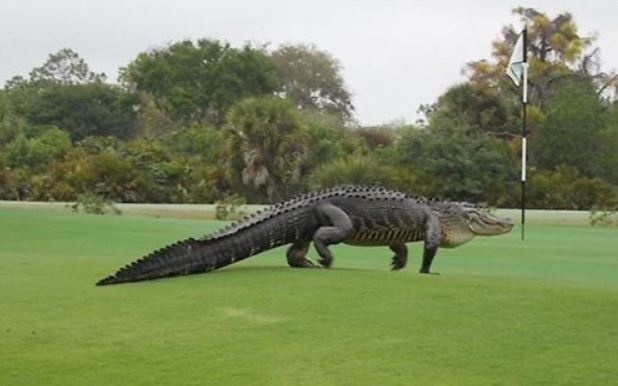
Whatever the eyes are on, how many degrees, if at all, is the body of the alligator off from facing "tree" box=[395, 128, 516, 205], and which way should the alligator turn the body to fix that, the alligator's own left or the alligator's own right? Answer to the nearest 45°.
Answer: approximately 90° to the alligator's own left

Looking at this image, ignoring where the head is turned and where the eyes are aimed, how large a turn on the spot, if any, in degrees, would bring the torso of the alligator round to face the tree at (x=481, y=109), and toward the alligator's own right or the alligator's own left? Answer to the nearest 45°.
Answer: approximately 90° to the alligator's own left

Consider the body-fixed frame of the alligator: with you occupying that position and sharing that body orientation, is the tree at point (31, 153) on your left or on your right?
on your left

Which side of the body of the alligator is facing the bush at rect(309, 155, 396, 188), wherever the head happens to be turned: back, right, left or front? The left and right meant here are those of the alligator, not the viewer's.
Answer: left

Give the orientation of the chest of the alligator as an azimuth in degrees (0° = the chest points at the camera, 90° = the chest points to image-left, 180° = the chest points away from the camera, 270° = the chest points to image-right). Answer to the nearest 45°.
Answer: approximately 270°

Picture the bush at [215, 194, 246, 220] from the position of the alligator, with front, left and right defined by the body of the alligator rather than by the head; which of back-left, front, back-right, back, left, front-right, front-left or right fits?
left
